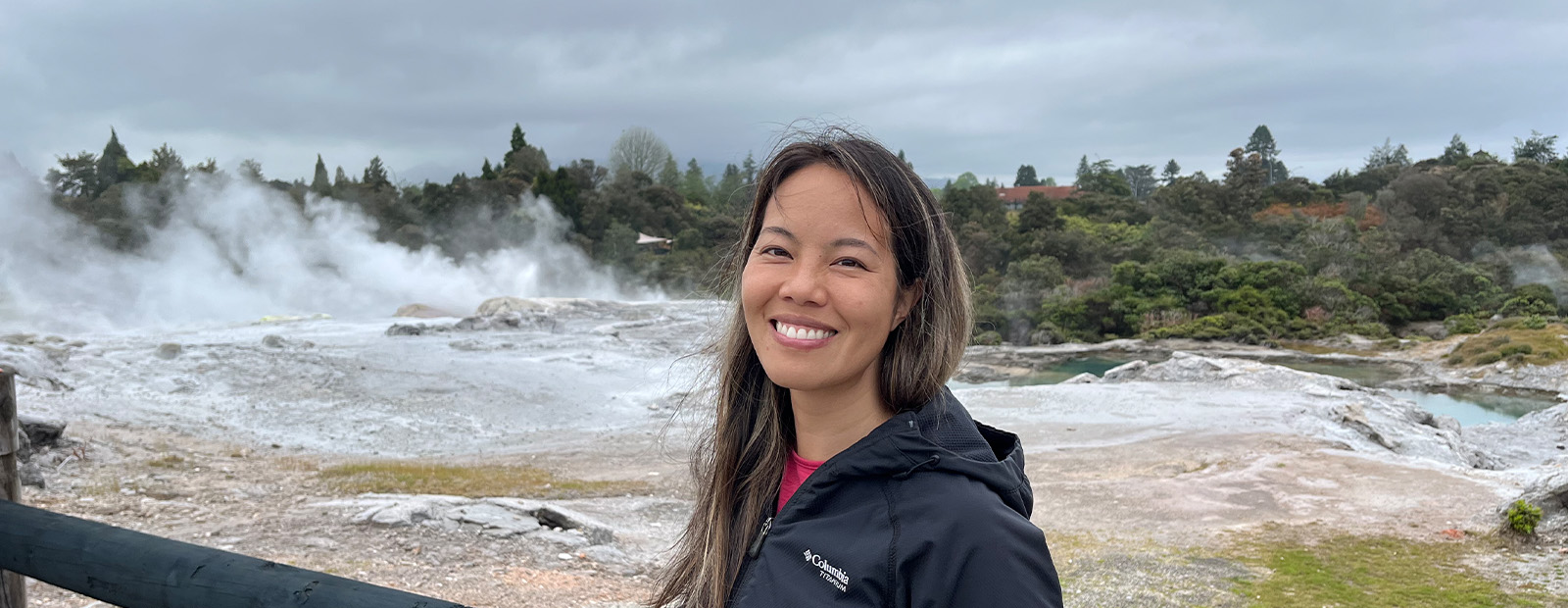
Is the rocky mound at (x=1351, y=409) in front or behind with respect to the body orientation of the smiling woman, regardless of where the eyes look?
behind

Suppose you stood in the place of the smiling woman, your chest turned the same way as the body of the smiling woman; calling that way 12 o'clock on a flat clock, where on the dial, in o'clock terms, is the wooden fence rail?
The wooden fence rail is roughly at 2 o'clock from the smiling woman.

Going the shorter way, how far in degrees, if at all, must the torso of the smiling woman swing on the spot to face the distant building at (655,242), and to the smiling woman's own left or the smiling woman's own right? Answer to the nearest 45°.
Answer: approximately 135° to the smiling woman's own right

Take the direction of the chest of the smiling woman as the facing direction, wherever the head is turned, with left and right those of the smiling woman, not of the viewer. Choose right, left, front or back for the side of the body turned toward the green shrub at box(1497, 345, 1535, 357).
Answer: back

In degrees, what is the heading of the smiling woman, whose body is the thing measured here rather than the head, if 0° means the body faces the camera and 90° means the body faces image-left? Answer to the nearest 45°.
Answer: approximately 45°

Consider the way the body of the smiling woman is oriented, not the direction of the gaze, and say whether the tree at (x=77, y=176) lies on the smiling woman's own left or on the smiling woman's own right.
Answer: on the smiling woman's own right

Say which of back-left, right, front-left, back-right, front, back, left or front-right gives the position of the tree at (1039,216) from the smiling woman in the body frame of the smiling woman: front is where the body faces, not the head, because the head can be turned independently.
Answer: back-right
